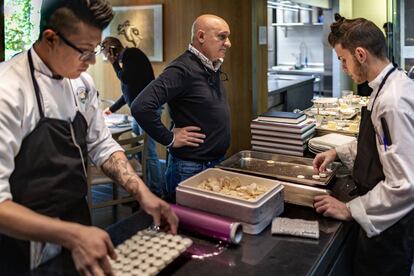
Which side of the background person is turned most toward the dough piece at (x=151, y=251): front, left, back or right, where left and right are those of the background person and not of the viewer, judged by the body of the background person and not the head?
left

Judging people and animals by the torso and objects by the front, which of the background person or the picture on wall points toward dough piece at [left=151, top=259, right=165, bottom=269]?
the picture on wall

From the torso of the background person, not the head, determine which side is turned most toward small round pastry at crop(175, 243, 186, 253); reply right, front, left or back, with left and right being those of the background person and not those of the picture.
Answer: left

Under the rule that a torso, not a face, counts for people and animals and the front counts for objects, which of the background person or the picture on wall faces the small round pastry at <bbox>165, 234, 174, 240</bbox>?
the picture on wall

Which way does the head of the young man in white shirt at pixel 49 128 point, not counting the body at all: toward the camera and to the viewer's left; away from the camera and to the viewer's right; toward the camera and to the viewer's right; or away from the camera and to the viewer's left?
toward the camera and to the viewer's right

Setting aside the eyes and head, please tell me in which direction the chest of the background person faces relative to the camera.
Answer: to the viewer's left

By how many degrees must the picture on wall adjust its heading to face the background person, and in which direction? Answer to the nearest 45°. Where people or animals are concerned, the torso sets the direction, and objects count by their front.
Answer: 0° — it already faces them

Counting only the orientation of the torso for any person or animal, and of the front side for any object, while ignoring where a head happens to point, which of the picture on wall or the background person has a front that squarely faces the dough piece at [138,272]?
the picture on wall

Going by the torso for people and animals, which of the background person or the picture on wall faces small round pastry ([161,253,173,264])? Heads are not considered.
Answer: the picture on wall

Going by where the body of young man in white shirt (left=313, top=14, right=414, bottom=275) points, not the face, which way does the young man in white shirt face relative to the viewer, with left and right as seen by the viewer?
facing to the left of the viewer

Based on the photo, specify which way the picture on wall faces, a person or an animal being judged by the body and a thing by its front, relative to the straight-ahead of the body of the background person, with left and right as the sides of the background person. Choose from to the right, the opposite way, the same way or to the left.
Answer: to the left
